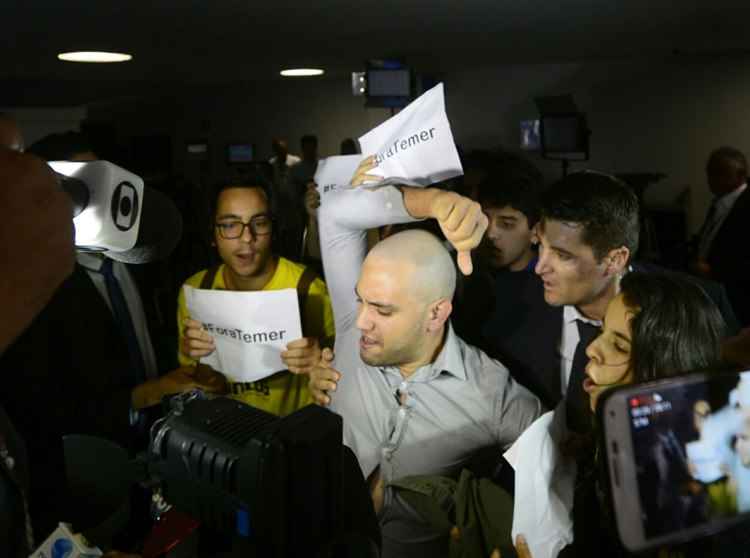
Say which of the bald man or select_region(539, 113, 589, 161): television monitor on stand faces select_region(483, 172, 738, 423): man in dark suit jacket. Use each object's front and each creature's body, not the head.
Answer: the television monitor on stand

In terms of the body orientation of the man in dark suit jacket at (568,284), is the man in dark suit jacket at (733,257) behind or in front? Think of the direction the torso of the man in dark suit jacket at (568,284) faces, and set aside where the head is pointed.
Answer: behind

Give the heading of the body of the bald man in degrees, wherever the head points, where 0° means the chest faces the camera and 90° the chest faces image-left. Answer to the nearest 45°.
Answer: approximately 45°

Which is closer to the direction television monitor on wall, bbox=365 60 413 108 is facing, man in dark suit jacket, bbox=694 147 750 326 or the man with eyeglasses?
the man with eyeglasses

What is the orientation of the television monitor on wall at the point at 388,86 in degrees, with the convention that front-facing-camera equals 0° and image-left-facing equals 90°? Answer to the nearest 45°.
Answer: approximately 0°

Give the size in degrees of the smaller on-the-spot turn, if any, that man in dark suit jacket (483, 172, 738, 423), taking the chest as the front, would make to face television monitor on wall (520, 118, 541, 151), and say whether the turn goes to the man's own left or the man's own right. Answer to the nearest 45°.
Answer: approximately 135° to the man's own right

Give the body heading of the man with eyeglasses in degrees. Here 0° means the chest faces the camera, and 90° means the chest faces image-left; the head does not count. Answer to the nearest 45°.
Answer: approximately 0°

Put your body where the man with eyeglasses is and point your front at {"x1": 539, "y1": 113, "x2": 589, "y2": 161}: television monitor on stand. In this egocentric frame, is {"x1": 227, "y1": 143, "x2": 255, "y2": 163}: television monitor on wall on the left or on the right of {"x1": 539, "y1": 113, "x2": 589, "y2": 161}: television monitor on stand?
left
